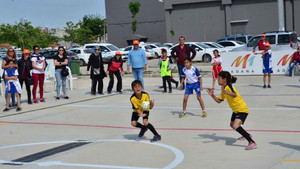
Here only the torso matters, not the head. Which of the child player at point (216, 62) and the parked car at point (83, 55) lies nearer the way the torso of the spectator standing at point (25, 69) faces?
the child player

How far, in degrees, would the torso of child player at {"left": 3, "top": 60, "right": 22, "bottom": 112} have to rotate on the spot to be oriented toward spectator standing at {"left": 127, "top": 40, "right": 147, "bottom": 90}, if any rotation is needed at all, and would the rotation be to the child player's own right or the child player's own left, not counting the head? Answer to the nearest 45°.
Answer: approximately 90° to the child player's own left

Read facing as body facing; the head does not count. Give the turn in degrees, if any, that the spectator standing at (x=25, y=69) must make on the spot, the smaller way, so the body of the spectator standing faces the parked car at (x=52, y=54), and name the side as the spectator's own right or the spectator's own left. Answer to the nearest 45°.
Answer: approximately 135° to the spectator's own left

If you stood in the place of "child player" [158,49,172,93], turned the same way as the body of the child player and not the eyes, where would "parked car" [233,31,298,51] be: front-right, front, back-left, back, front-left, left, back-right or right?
back-left

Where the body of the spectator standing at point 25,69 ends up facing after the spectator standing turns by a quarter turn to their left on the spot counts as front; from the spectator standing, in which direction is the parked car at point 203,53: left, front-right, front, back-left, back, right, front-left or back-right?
front

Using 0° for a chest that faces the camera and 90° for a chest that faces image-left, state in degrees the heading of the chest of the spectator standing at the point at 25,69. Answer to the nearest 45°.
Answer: approximately 315°

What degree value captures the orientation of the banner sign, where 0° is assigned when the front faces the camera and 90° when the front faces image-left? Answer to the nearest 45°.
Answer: approximately 0°
